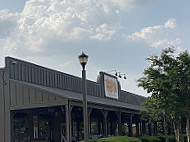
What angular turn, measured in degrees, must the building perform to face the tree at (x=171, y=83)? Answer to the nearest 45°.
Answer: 0° — it already faces it

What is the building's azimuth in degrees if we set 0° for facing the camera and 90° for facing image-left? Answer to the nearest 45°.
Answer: approximately 315°
